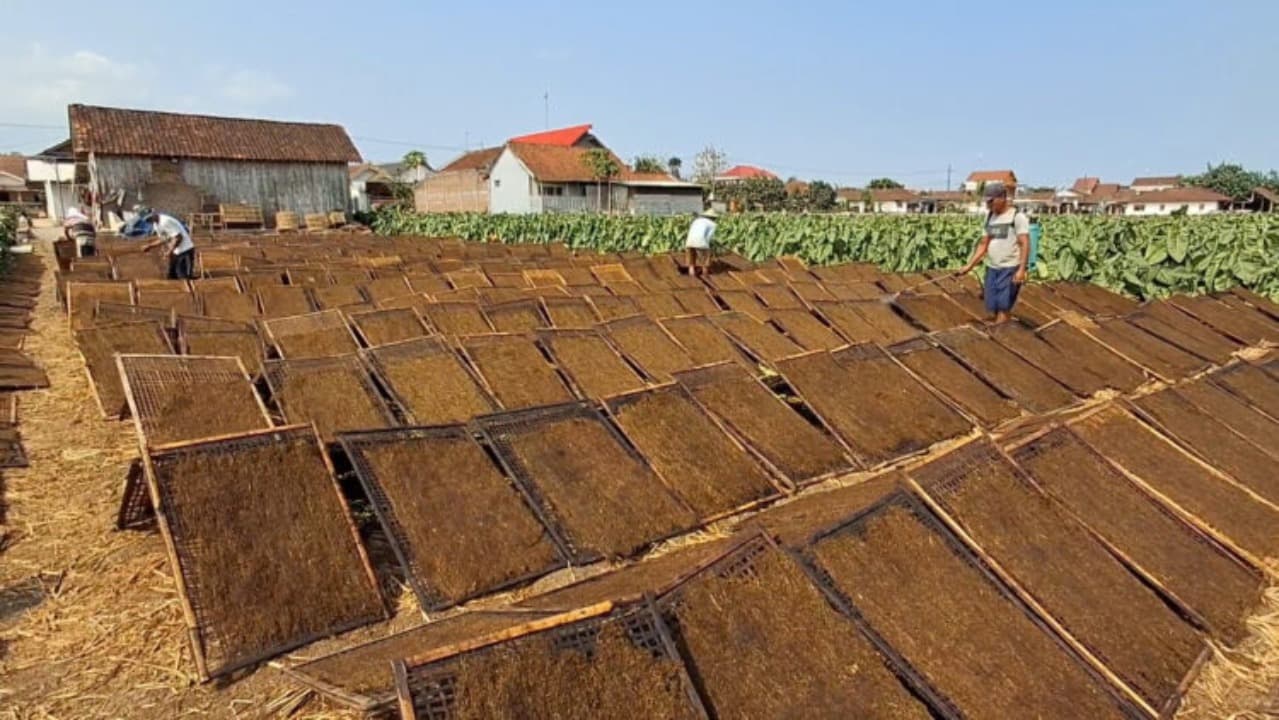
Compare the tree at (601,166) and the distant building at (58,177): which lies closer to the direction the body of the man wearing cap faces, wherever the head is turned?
the distant building

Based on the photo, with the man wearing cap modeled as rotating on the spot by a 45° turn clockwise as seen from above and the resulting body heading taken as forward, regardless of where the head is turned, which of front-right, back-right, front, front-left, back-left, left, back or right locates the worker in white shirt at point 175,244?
front

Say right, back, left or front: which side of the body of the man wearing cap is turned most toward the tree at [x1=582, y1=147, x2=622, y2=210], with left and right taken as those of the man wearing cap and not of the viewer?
right

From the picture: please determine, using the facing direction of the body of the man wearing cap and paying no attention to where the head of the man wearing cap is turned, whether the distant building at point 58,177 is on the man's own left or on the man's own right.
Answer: on the man's own right

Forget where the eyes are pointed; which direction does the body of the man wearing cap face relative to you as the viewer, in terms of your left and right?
facing the viewer and to the left of the viewer

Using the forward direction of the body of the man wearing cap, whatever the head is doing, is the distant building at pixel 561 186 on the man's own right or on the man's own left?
on the man's own right

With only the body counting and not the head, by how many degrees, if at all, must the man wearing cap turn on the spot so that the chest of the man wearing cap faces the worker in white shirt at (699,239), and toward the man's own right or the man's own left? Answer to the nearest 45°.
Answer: approximately 90° to the man's own right
